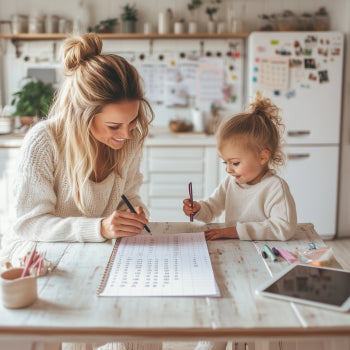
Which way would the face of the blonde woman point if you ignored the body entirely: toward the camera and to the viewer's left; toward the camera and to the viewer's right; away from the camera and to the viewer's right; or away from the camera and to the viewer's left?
toward the camera and to the viewer's right

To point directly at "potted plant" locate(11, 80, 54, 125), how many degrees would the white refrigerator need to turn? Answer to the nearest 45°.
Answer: approximately 90° to its right

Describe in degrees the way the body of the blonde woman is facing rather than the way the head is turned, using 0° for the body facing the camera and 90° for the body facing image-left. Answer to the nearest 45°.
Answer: approximately 315°

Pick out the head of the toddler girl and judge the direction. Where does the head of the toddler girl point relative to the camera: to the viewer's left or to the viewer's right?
to the viewer's left

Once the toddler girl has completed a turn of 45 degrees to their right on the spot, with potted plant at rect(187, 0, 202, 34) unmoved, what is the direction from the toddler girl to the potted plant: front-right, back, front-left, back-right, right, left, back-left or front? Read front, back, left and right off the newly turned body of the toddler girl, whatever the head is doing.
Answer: right

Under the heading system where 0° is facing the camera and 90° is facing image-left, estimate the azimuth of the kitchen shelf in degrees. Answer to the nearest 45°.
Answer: approximately 0°

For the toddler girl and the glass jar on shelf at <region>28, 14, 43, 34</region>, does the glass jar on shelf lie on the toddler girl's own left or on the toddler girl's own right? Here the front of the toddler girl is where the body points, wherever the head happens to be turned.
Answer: on the toddler girl's own right

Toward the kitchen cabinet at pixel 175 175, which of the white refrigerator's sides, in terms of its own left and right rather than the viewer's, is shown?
right

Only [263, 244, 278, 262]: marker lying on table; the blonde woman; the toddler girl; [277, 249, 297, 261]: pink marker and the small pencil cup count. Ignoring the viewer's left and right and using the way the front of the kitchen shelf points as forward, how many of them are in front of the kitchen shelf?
5

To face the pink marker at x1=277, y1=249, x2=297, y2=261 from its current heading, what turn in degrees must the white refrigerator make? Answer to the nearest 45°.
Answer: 0° — it already faces it
